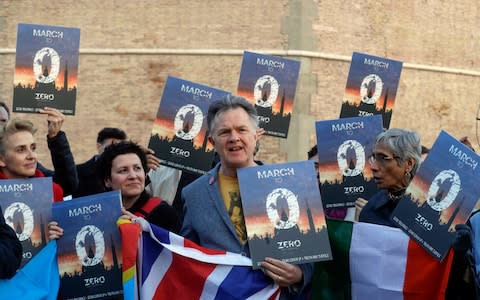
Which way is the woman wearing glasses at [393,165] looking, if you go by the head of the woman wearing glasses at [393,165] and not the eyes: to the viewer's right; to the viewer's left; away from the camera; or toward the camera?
to the viewer's left

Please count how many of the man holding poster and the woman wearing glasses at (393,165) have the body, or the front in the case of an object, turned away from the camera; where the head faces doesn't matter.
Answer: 0

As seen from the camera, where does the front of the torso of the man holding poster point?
toward the camera

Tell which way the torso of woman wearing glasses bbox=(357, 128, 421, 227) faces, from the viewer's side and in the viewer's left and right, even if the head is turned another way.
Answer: facing the viewer and to the left of the viewer
